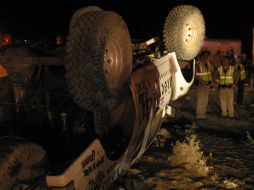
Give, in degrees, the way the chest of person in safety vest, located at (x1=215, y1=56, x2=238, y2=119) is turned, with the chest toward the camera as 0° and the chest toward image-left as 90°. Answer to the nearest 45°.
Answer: approximately 0°

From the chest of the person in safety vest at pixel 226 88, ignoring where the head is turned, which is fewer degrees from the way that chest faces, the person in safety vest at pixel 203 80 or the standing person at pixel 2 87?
the standing person

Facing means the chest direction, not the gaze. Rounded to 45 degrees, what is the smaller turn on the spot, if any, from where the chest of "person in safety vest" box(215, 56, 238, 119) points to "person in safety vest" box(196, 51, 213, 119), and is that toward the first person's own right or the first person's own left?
approximately 45° to the first person's own right

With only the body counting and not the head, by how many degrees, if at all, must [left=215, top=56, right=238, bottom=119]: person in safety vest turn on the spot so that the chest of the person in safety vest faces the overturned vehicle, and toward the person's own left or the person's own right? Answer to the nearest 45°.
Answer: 0° — they already face it
